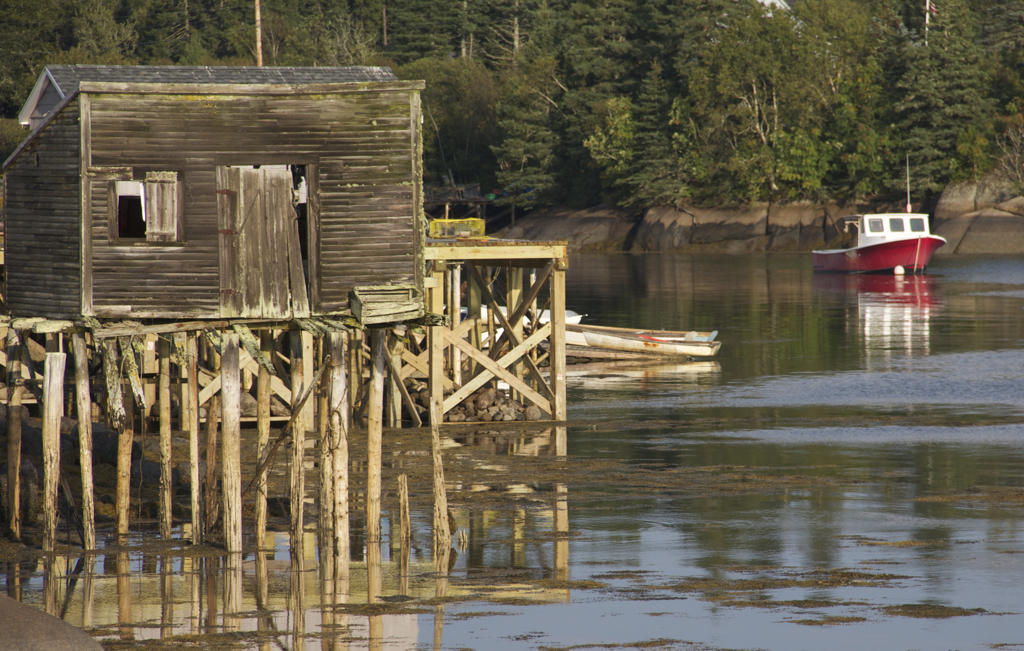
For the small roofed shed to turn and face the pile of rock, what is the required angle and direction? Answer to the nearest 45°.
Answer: approximately 135° to its left

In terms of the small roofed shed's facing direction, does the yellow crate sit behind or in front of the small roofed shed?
behind

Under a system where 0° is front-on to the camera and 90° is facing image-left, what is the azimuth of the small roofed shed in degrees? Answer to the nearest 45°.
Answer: approximately 0°
